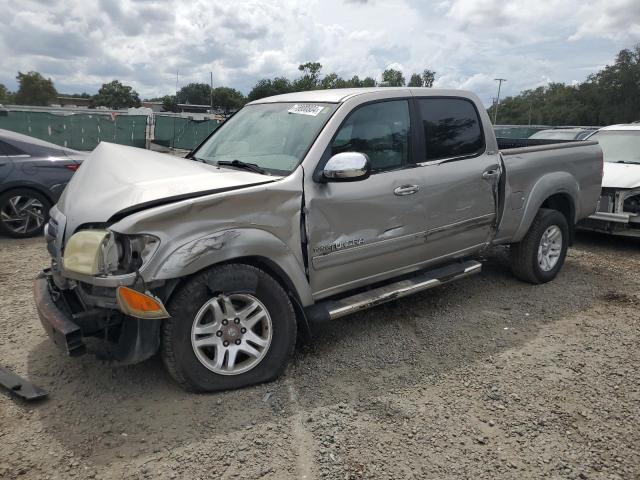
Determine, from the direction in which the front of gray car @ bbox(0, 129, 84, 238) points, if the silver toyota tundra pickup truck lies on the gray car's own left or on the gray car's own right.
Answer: on the gray car's own left

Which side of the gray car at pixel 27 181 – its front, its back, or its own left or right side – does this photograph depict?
left

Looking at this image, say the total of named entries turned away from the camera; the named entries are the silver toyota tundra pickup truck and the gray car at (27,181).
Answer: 0

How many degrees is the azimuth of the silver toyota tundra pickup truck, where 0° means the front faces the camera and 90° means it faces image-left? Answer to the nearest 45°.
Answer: approximately 45°

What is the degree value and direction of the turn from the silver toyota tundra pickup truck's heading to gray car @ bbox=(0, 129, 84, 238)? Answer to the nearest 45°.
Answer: approximately 90° to its right
